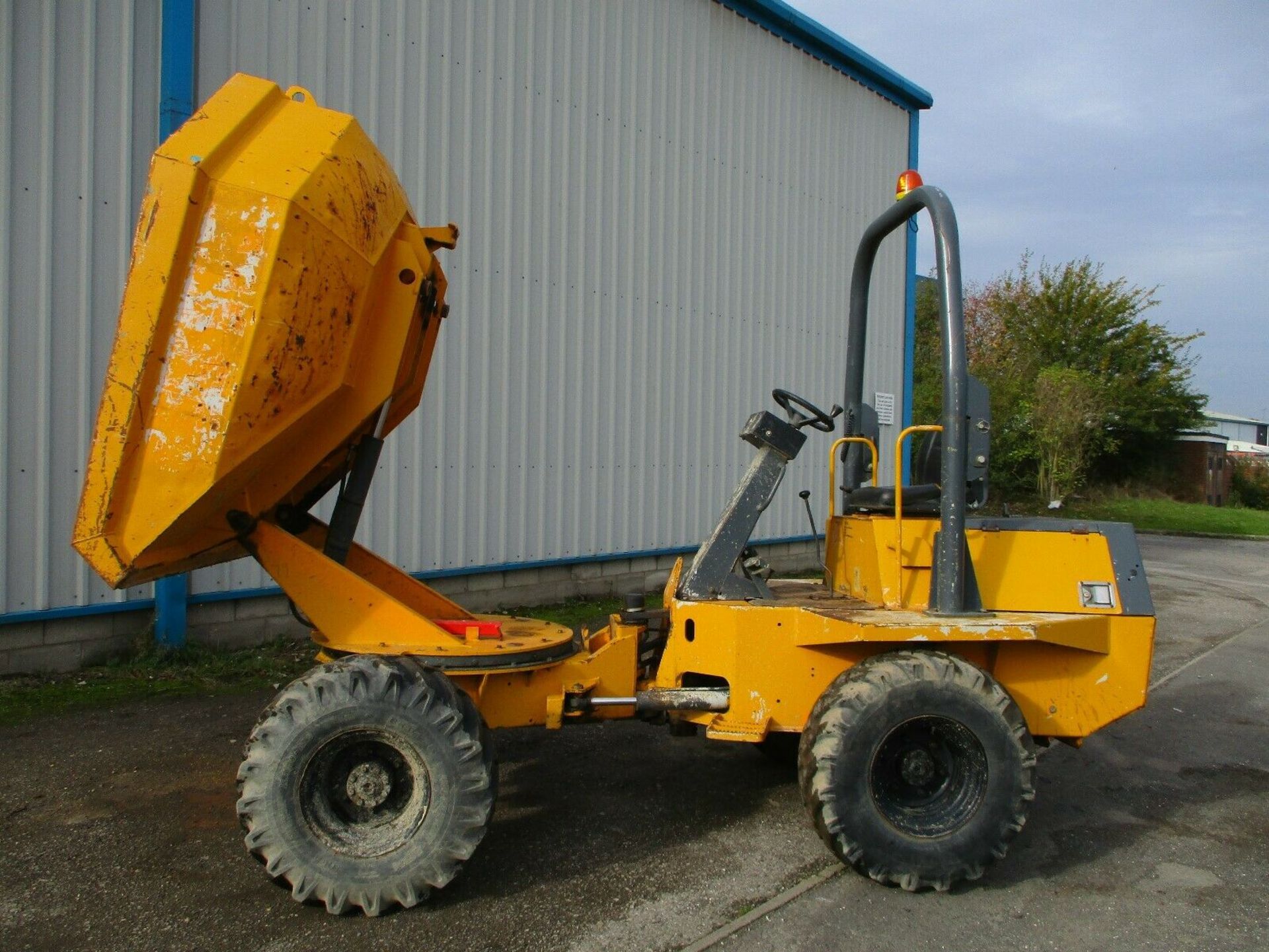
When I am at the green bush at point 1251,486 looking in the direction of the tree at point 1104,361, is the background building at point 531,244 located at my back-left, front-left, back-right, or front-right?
front-left

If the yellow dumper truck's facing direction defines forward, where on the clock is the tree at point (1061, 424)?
The tree is roughly at 4 o'clock from the yellow dumper truck.

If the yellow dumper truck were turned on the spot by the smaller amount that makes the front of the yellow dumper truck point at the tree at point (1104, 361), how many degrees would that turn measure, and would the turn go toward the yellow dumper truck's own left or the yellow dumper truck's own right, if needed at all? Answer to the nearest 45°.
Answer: approximately 135° to the yellow dumper truck's own right

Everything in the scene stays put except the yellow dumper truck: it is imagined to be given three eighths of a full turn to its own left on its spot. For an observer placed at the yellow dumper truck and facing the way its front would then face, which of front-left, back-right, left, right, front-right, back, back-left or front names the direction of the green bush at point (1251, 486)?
left

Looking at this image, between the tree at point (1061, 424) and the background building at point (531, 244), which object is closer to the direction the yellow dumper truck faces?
the background building

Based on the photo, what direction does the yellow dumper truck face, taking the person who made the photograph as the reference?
facing to the left of the viewer

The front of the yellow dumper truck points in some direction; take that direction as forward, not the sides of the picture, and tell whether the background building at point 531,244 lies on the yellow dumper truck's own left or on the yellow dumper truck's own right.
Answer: on the yellow dumper truck's own right
